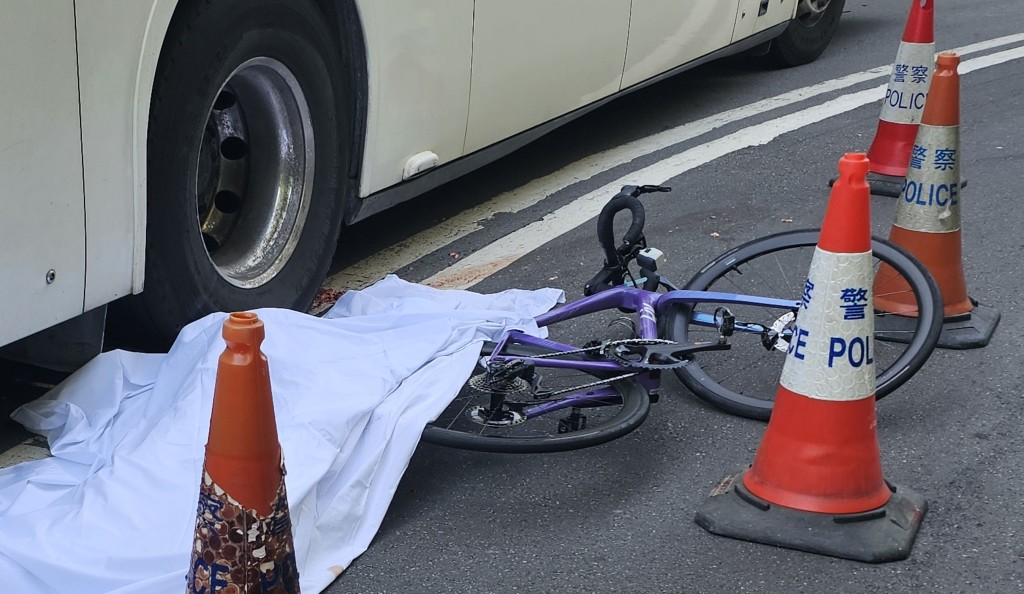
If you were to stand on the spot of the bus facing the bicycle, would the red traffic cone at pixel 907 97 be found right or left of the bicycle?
left

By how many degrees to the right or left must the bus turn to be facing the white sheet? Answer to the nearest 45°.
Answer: approximately 135° to its right

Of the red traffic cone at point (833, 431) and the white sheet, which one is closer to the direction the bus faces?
the red traffic cone

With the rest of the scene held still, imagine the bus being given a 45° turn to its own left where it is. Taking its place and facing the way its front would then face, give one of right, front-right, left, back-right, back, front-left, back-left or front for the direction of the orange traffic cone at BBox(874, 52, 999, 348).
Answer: right

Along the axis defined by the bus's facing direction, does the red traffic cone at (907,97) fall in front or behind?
in front

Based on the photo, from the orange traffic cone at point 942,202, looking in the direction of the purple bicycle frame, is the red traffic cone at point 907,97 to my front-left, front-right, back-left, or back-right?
back-right
